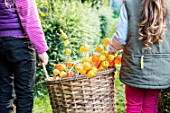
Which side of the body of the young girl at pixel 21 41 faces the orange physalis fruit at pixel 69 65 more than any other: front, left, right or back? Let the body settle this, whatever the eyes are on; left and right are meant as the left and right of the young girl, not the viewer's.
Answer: right

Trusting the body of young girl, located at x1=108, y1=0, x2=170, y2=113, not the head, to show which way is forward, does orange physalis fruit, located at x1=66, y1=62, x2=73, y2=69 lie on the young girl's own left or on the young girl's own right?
on the young girl's own left

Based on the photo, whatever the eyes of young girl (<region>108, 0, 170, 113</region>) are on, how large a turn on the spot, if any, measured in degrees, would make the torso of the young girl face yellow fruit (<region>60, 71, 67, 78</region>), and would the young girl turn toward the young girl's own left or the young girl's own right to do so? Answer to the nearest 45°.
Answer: approximately 90° to the young girl's own left

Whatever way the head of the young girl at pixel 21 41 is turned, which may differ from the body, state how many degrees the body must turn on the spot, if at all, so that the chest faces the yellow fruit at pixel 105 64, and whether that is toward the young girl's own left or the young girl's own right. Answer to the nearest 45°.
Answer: approximately 90° to the young girl's own right

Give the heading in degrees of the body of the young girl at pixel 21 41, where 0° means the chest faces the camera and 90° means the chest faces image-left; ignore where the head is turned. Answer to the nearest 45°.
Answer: approximately 180°

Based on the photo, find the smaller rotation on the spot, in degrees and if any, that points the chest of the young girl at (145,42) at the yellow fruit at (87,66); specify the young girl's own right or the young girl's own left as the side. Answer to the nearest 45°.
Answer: approximately 135° to the young girl's own left

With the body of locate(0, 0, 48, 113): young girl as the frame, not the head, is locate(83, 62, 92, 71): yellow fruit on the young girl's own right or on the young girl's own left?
on the young girl's own right

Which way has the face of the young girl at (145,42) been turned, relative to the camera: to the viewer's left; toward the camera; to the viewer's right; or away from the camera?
away from the camera

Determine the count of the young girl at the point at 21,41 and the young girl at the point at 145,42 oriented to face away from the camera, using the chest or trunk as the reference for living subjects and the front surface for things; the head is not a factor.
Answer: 2

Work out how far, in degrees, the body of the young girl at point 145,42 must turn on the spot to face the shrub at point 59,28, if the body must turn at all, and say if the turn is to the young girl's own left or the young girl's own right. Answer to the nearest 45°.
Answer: approximately 45° to the young girl's own left

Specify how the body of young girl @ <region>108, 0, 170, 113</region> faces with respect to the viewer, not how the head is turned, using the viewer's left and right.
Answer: facing away from the viewer

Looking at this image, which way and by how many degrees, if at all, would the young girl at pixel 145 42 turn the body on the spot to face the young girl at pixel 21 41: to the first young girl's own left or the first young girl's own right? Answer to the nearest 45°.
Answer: approximately 90° to the first young girl's own left
